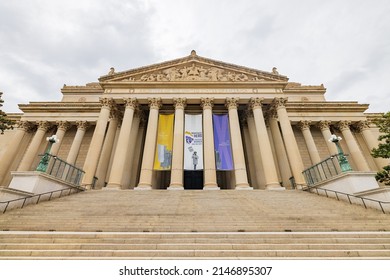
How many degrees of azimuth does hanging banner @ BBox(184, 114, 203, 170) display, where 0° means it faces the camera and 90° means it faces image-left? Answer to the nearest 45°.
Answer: approximately 0°

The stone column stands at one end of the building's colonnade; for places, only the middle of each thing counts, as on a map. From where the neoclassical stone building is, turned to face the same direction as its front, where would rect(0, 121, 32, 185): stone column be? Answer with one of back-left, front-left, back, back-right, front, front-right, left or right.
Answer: right

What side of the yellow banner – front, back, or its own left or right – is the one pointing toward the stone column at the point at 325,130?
left

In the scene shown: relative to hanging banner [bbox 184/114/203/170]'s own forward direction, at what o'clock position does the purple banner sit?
The purple banner is roughly at 9 o'clock from the hanging banner.

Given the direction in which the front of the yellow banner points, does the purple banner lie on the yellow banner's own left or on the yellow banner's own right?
on the yellow banner's own left

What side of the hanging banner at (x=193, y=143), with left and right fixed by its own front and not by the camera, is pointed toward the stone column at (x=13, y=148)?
right

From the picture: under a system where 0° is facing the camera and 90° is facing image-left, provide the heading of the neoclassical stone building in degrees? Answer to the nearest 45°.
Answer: approximately 0°

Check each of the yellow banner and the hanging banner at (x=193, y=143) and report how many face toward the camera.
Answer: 2
